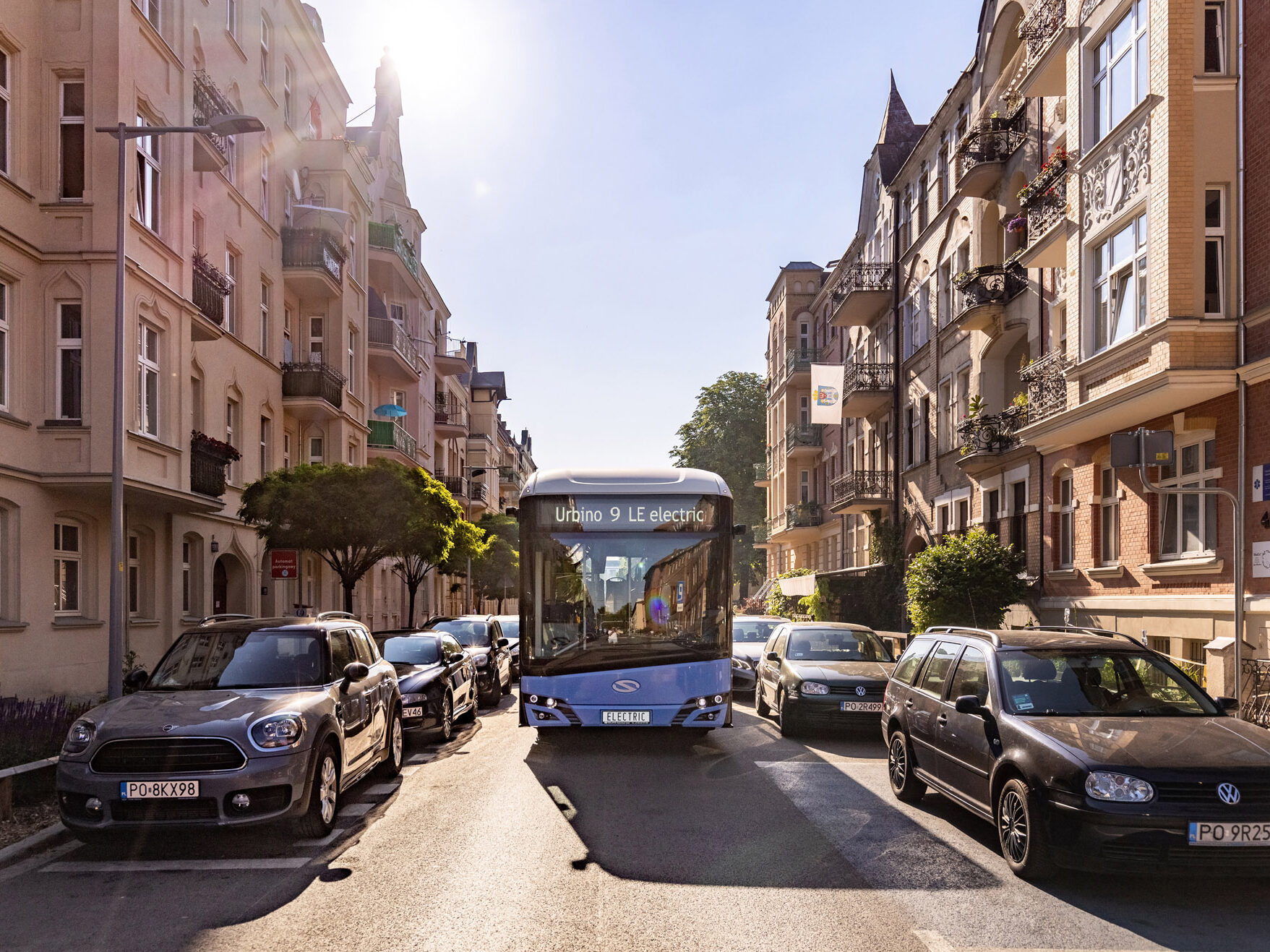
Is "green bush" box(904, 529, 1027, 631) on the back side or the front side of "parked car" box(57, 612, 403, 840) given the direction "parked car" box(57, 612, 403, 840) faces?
on the back side

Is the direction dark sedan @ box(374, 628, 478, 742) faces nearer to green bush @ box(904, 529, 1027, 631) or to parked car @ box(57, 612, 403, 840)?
the parked car

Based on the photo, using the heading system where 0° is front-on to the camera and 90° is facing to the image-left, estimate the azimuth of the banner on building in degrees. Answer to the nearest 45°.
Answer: approximately 0°

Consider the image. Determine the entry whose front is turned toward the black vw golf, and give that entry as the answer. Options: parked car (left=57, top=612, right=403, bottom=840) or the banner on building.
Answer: the banner on building

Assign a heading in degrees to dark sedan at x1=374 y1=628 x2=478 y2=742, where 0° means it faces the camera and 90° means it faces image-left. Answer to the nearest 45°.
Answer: approximately 45°

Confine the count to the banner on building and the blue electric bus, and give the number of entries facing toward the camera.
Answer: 2

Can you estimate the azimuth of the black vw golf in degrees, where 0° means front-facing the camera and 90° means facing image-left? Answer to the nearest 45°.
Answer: approximately 315°

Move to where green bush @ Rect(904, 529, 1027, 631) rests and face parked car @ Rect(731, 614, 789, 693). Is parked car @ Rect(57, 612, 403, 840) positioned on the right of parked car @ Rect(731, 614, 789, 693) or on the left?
left

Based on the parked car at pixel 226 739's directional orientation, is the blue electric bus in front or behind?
behind

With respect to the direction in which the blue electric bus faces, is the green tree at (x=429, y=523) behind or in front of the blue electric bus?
behind
